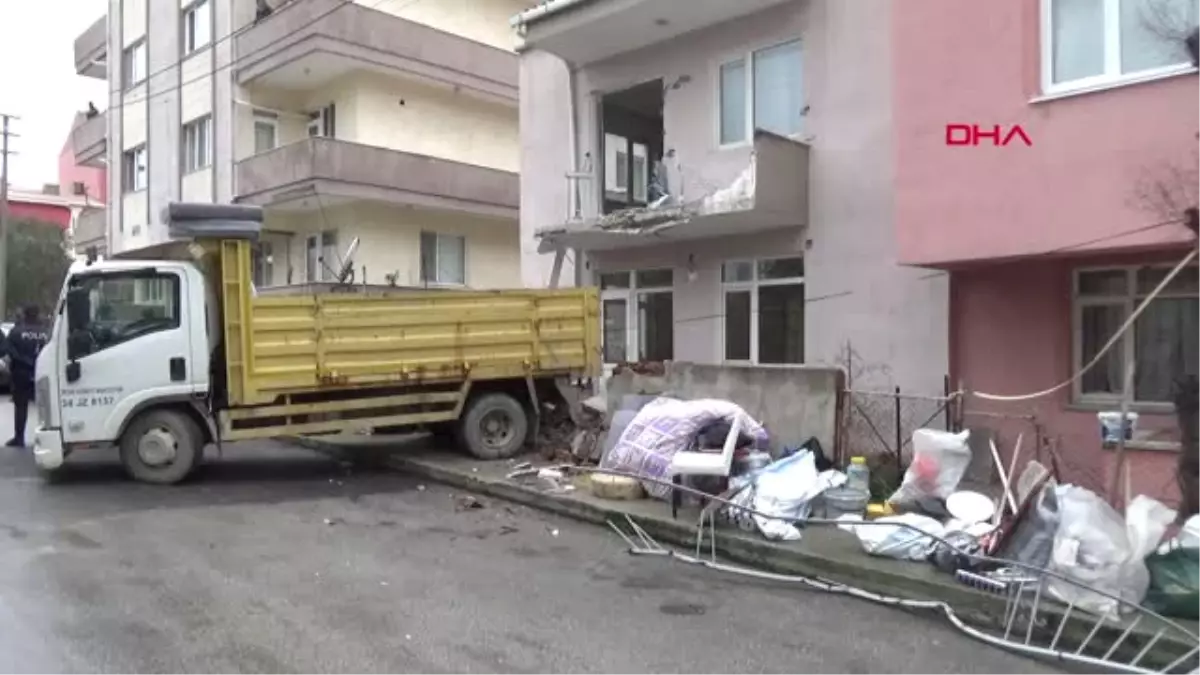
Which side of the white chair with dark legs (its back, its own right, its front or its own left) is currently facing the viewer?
left

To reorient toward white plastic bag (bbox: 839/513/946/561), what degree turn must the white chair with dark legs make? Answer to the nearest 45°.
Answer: approximately 135° to its left

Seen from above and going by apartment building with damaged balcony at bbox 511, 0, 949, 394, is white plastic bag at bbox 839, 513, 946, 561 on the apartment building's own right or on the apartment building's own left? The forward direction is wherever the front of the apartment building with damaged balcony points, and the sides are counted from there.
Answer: on the apartment building's own left

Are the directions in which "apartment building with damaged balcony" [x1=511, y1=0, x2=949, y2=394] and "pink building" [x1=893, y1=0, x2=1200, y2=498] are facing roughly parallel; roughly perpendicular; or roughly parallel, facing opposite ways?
roughly parallel

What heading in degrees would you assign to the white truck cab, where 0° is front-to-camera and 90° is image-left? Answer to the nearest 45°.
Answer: approximately 90°

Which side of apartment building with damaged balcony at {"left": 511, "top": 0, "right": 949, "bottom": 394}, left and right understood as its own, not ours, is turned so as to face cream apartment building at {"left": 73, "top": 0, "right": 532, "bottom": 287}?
right

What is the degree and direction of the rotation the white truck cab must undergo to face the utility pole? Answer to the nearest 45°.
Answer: approximately 90° to its right

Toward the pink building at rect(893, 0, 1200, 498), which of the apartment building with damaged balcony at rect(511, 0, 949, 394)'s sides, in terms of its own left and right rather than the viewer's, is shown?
left

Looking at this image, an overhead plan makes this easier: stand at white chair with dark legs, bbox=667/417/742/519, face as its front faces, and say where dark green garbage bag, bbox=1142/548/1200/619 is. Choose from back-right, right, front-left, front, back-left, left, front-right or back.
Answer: back-left

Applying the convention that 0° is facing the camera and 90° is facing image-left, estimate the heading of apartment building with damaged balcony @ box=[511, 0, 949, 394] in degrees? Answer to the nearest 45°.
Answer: approximately 45°

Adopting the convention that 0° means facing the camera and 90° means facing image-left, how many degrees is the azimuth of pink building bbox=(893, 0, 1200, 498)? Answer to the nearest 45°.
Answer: approximately 45°
